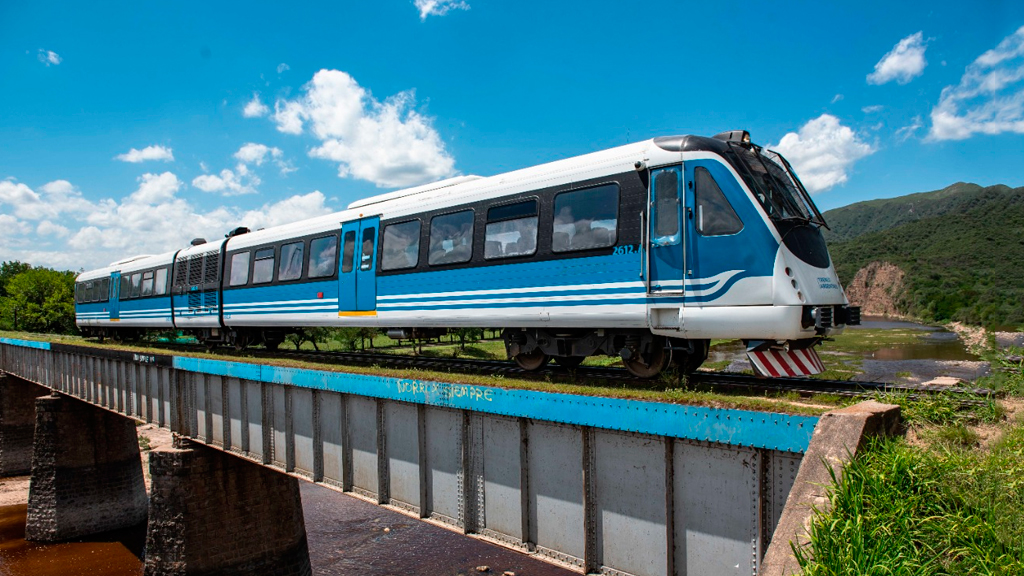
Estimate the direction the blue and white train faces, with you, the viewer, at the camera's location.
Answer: facing the viewer and to the right of the viewer

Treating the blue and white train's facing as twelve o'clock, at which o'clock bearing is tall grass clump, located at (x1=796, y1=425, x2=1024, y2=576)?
The tall grass clump is roughly at 1 o'clock from the blue and white train.
